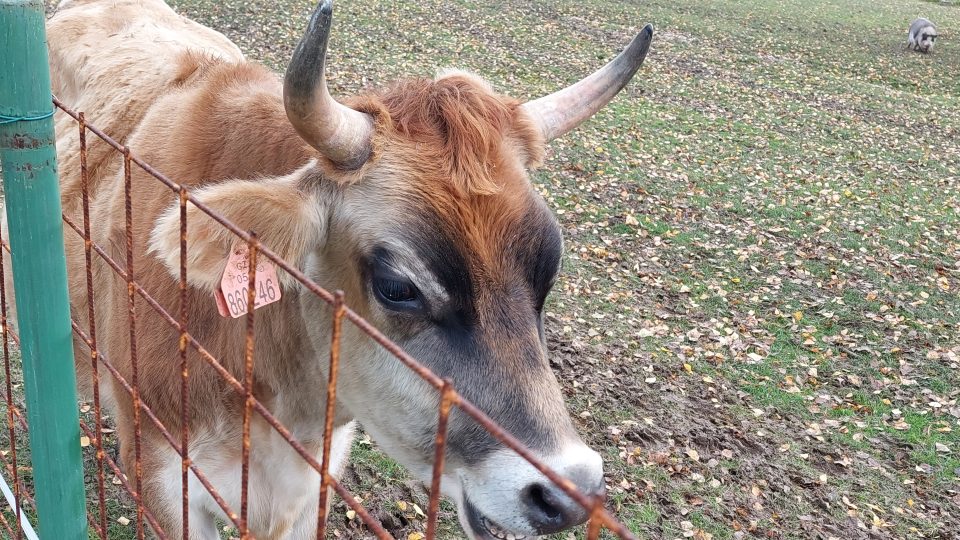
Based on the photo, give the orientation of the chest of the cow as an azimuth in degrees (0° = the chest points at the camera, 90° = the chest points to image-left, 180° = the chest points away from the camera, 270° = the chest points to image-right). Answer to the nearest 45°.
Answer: approximately 315°
